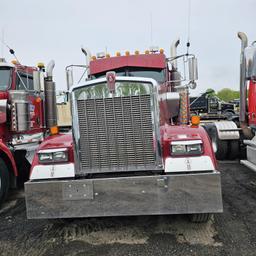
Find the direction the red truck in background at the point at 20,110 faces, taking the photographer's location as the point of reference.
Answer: facing the viewer and to the left of the viewer

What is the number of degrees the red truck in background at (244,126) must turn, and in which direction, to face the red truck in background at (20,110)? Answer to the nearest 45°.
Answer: approximately 90° to its right

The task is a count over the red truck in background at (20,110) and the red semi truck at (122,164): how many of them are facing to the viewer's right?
0

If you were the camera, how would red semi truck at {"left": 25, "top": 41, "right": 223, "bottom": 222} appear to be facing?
facing the viewer

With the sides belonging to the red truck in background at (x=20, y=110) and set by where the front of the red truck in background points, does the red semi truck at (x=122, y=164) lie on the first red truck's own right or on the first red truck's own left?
on the first red truck's own left

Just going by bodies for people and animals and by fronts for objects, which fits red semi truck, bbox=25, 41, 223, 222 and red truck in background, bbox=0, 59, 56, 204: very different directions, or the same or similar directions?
same or similar directions

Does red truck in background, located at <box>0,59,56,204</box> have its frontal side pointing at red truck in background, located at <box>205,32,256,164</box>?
no

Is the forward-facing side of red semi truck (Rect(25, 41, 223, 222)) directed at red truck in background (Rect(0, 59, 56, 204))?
no

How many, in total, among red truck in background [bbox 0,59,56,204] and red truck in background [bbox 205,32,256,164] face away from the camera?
0

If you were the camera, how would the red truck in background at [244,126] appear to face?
facing the viewer and to the right of the viewer

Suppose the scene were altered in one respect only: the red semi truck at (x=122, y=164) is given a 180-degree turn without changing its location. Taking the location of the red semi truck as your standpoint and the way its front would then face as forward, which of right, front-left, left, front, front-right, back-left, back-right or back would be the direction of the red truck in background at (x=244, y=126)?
front-right
